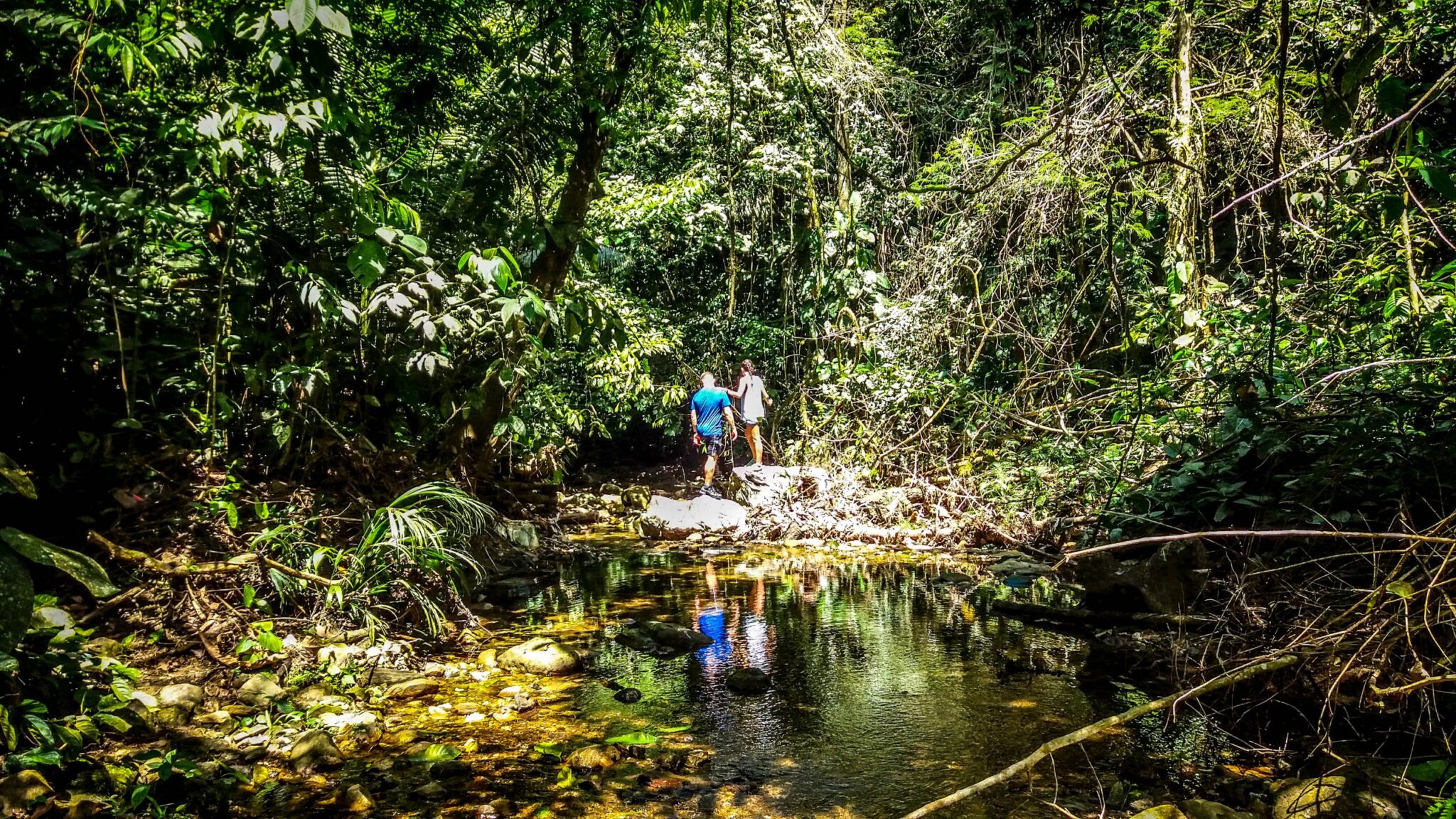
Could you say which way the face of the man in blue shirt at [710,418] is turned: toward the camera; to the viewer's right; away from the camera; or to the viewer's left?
away from the camera

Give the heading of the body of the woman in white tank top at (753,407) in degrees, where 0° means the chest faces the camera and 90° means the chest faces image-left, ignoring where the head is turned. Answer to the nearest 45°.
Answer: approximately 180°

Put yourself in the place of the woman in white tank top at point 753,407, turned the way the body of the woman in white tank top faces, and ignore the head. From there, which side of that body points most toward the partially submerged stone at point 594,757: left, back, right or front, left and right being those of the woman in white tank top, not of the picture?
back

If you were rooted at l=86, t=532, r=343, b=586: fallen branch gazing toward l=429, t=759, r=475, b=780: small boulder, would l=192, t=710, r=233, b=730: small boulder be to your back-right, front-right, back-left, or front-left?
front-right

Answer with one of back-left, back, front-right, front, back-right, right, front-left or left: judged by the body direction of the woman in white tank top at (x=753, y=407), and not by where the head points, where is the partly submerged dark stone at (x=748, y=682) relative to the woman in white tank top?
back

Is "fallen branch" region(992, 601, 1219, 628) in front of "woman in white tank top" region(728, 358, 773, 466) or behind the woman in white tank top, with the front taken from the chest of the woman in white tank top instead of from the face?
behind

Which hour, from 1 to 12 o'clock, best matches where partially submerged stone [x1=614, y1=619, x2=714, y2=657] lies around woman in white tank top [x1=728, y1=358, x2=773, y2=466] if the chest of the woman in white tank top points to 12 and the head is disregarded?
The partially submerged stone is roughly at 6 o'clock from the woman in white tank top.

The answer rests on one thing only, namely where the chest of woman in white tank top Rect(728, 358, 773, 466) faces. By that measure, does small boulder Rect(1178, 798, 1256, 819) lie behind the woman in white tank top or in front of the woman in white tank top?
behind

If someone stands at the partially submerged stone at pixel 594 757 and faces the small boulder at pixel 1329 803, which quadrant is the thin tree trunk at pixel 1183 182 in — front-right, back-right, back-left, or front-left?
front-left

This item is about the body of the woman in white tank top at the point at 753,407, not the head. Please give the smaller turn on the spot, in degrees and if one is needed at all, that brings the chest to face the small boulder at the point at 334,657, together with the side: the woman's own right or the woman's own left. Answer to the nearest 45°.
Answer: approximately 180°

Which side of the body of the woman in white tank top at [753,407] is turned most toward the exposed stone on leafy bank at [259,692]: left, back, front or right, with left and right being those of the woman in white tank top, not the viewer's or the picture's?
back

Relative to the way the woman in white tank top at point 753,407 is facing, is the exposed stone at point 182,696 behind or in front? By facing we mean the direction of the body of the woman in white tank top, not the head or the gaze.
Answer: behind

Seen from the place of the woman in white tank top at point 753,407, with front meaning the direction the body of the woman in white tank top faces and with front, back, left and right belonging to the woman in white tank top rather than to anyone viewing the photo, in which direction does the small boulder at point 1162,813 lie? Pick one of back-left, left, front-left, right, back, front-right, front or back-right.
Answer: back

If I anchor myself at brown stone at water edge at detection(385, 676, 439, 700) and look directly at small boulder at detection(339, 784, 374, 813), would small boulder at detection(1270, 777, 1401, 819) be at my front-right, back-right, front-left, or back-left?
front-left

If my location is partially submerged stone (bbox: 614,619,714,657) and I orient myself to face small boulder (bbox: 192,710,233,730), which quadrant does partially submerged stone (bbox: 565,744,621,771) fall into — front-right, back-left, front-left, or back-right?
front-left

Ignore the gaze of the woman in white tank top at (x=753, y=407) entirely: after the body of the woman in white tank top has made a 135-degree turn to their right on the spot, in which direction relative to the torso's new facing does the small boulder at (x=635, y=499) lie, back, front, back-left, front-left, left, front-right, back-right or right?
back-right
